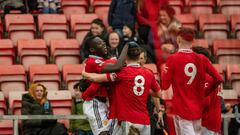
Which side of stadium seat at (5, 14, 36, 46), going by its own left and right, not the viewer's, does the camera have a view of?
front

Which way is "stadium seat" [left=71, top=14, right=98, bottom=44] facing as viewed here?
toward the camera

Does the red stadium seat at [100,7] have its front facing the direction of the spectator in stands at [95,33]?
yes

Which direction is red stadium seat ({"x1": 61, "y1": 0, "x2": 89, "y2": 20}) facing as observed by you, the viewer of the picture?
facing the viewer

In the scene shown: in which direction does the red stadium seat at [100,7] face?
toward the camera

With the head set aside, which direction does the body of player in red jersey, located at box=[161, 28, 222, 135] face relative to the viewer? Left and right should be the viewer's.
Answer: facing away from the viewer
